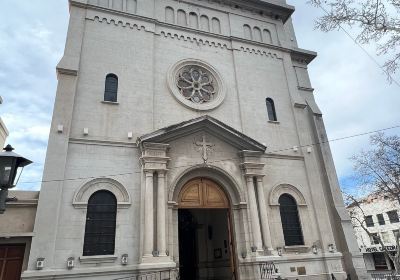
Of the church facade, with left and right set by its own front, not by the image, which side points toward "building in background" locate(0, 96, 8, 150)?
right

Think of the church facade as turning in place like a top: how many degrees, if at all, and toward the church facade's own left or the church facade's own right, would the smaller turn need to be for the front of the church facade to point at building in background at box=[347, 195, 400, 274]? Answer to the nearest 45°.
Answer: approximately 135° to the church facade's own left

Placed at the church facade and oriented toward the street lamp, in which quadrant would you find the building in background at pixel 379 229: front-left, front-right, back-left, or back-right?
back-left

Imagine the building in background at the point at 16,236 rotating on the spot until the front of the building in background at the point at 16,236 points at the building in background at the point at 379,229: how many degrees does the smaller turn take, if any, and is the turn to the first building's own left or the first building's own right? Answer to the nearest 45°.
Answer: approximately 90° to the first building's own left

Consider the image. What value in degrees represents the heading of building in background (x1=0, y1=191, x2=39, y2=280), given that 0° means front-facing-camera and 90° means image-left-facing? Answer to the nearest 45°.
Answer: approximately 0°

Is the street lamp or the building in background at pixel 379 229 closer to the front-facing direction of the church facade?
the street lamp

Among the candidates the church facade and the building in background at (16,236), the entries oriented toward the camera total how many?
2

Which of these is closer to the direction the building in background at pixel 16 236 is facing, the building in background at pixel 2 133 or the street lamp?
the street lamp

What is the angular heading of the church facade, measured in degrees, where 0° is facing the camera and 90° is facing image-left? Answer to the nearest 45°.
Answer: approximately 0°
